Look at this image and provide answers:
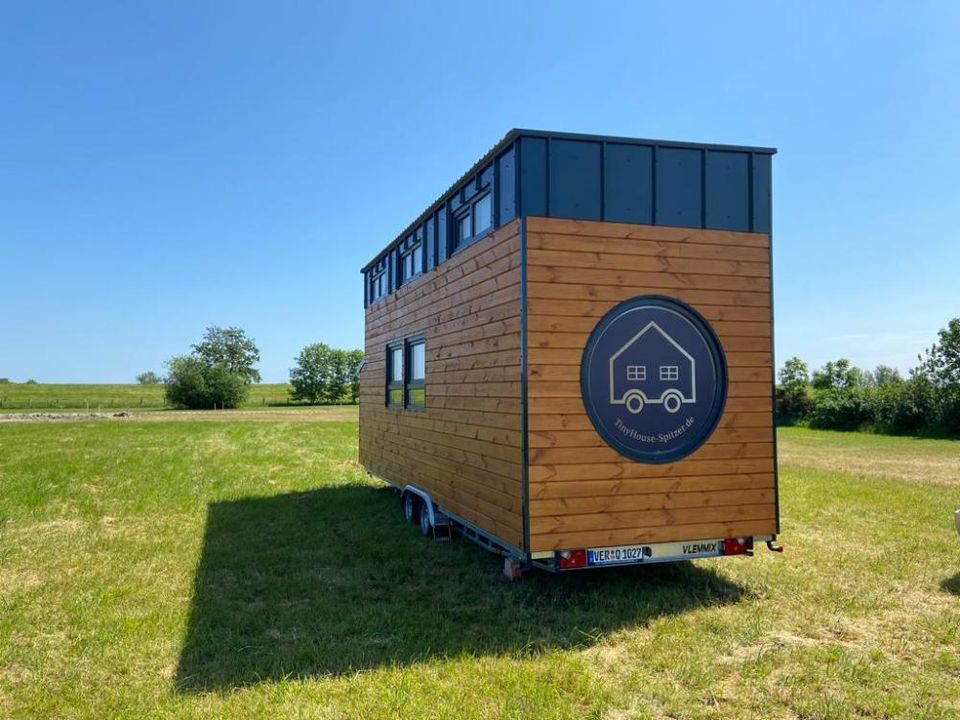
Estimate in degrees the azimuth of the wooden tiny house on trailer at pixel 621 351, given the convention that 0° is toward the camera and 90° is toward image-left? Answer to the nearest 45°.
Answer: approximately 135°

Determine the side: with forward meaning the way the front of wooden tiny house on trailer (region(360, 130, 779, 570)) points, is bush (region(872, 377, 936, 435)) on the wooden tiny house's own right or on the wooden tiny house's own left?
on the wooden tiny house's own right

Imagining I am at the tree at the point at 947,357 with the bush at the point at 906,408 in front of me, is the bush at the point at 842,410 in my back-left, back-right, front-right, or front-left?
front-right

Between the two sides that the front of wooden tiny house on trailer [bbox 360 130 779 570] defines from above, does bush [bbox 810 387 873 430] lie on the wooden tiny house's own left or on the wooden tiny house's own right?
on the wooden tiny house's own right

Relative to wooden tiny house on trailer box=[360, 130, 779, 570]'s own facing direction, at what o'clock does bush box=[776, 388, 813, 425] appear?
The bush is roughly at 2 o'clock from the wooden tiny house on trailer.

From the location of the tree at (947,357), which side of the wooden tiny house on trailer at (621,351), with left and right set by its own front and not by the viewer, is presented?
right
